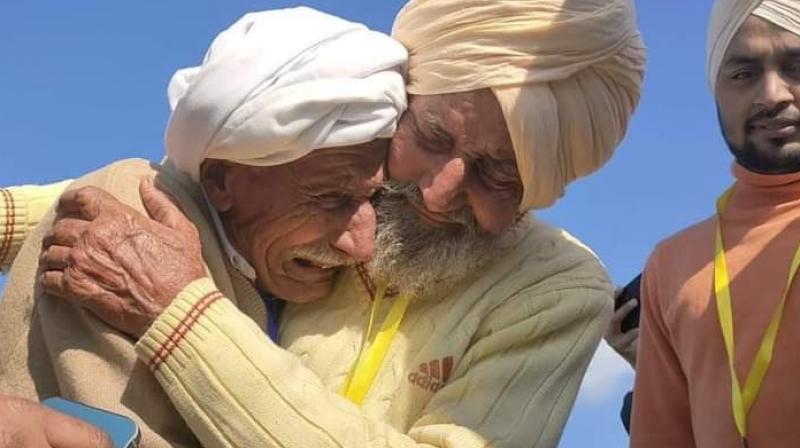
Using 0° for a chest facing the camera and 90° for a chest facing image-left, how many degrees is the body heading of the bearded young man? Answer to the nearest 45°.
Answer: approximately 0°

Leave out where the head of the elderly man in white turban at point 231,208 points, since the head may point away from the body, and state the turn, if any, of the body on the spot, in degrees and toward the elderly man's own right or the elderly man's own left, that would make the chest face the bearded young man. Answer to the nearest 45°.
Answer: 0° — they already face them

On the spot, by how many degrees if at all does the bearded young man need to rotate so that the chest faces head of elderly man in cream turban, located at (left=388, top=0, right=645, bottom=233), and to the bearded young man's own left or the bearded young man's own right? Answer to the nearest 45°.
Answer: approximately 90° to the bearded young man's own right

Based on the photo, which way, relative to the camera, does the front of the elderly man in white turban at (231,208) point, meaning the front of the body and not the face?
to the viewer's right

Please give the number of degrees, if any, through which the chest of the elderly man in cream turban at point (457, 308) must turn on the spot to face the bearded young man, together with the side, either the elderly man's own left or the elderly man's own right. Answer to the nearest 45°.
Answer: approximately 135° to the elderly man's own left
